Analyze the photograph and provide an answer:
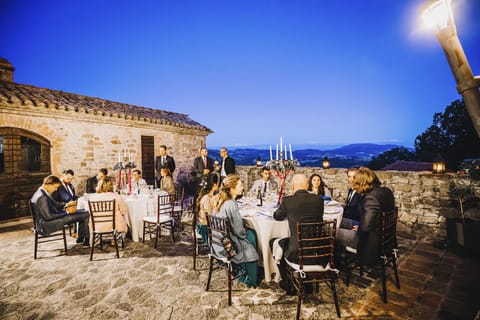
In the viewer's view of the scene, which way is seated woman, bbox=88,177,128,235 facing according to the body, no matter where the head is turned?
away from the camera

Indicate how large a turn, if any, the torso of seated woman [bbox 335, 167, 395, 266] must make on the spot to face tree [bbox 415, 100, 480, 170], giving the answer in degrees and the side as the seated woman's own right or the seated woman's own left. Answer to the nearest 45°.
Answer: approximately 90° to the seated woman's own right

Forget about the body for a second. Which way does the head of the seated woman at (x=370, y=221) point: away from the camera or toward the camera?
away from the camera

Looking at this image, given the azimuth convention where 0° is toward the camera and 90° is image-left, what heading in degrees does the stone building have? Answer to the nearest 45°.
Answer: approximately 315°

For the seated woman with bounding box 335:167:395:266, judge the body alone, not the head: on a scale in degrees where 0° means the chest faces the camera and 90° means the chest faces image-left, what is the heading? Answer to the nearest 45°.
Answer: approximately 90°

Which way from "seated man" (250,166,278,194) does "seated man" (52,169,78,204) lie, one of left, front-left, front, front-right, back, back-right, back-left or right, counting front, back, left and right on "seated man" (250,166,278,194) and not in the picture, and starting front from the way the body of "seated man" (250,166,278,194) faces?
right

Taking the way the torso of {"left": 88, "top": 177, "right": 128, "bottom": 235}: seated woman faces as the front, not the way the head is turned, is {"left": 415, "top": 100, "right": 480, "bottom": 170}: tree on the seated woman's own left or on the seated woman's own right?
on the seated woman's own right

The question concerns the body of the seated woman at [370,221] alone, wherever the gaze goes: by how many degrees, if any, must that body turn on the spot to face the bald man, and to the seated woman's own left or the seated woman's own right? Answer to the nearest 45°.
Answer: approximately 45° to the seated woman's own left

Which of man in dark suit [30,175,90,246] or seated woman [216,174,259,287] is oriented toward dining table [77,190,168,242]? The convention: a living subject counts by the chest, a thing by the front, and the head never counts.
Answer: the man in dark suit

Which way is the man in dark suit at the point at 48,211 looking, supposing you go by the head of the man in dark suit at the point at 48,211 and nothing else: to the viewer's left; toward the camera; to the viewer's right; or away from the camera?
to the viewer's right

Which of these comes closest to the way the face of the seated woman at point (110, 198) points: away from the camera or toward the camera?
away from the camera

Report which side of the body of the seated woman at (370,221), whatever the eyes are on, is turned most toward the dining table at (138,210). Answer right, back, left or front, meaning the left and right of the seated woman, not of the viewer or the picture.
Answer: front
